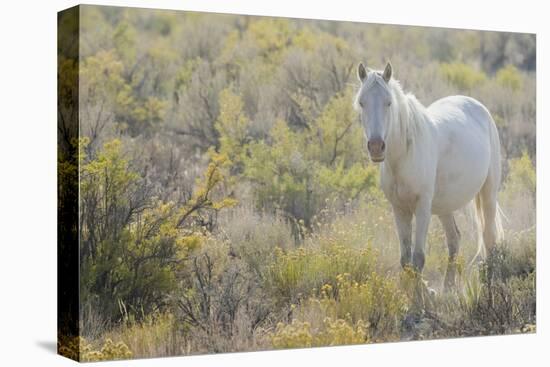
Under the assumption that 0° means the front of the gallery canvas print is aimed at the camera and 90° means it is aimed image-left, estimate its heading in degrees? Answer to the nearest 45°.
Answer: approximately 315°
